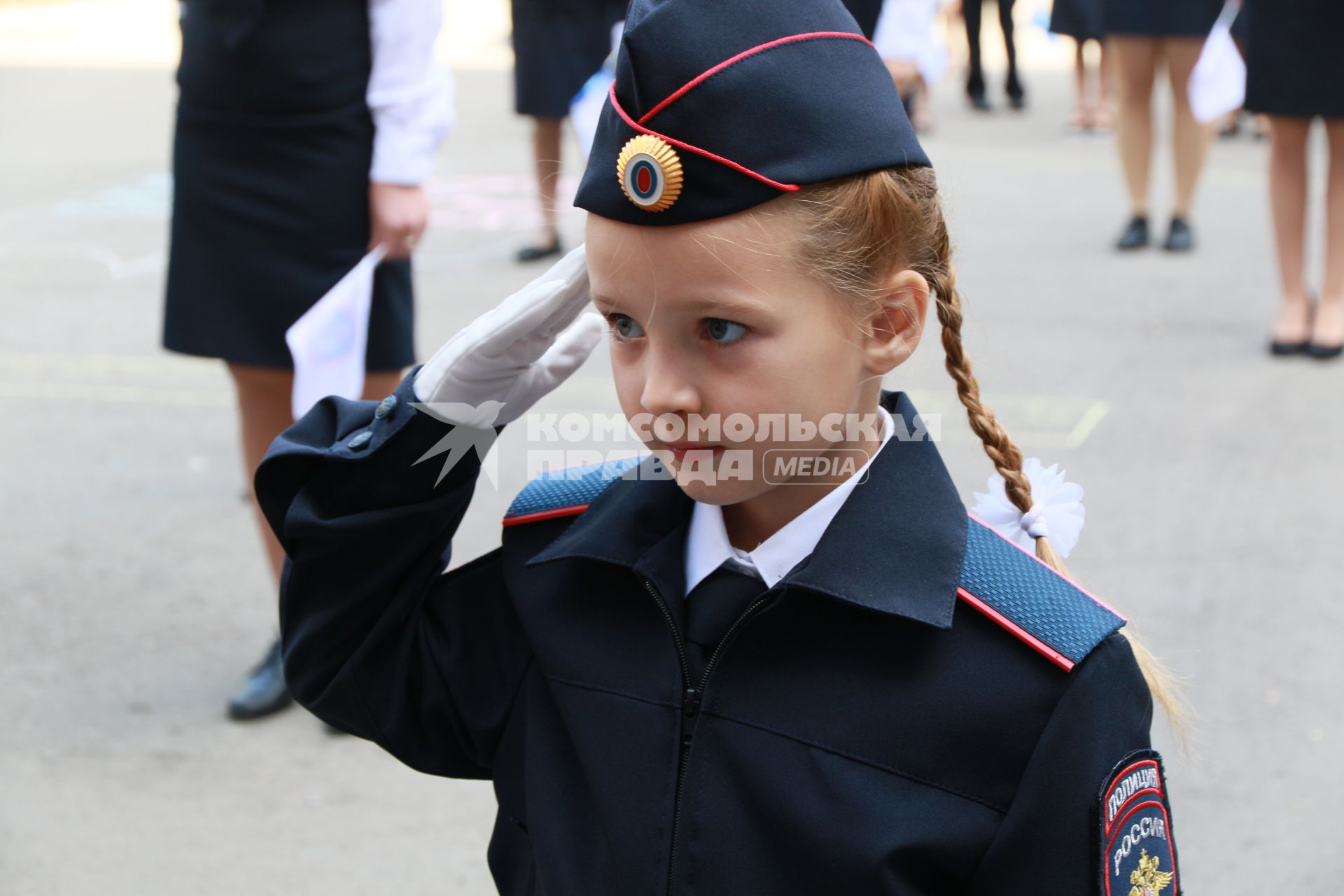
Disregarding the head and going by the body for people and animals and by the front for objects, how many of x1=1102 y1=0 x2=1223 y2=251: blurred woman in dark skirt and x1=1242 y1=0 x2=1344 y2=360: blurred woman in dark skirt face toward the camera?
2

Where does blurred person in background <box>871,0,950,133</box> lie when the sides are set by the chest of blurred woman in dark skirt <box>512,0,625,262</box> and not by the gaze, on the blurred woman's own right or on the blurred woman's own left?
on the blurred woman's own left

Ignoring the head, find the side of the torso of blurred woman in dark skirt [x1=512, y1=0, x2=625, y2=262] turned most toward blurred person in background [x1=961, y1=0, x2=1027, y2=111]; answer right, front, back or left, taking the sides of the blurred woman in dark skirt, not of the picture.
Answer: back

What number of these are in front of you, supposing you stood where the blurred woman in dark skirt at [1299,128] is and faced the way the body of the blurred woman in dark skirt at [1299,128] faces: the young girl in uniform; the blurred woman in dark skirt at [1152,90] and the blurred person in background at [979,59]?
1

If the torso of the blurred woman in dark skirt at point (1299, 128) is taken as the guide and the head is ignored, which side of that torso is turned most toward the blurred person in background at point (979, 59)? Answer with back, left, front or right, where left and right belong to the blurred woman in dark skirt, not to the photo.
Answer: back

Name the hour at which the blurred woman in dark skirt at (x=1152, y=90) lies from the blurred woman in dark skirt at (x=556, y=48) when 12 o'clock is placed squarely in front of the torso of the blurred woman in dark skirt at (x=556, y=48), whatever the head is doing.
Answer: the blurred woman in dark skirt at (x=1152, y=90) is roughly at 8 o'clock from the blurred woman in dark skirt at (x=556, y=48).

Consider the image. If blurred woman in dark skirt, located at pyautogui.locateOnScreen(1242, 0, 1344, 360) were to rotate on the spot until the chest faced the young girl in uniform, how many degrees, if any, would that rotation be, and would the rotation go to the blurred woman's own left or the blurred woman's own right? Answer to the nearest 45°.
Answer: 0° — they already face them

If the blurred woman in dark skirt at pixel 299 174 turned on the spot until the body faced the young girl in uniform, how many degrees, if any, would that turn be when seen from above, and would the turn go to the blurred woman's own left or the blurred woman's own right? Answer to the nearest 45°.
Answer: approximately 45° to the blurred woman's own left

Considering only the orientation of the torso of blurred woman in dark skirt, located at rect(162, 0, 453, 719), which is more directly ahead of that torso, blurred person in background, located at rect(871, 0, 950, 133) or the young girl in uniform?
the young girl in uniform
